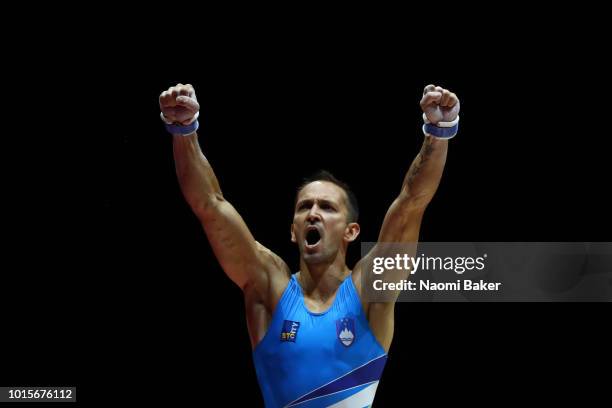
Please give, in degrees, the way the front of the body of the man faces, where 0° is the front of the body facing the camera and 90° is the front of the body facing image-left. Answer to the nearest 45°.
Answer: approximately 0°
